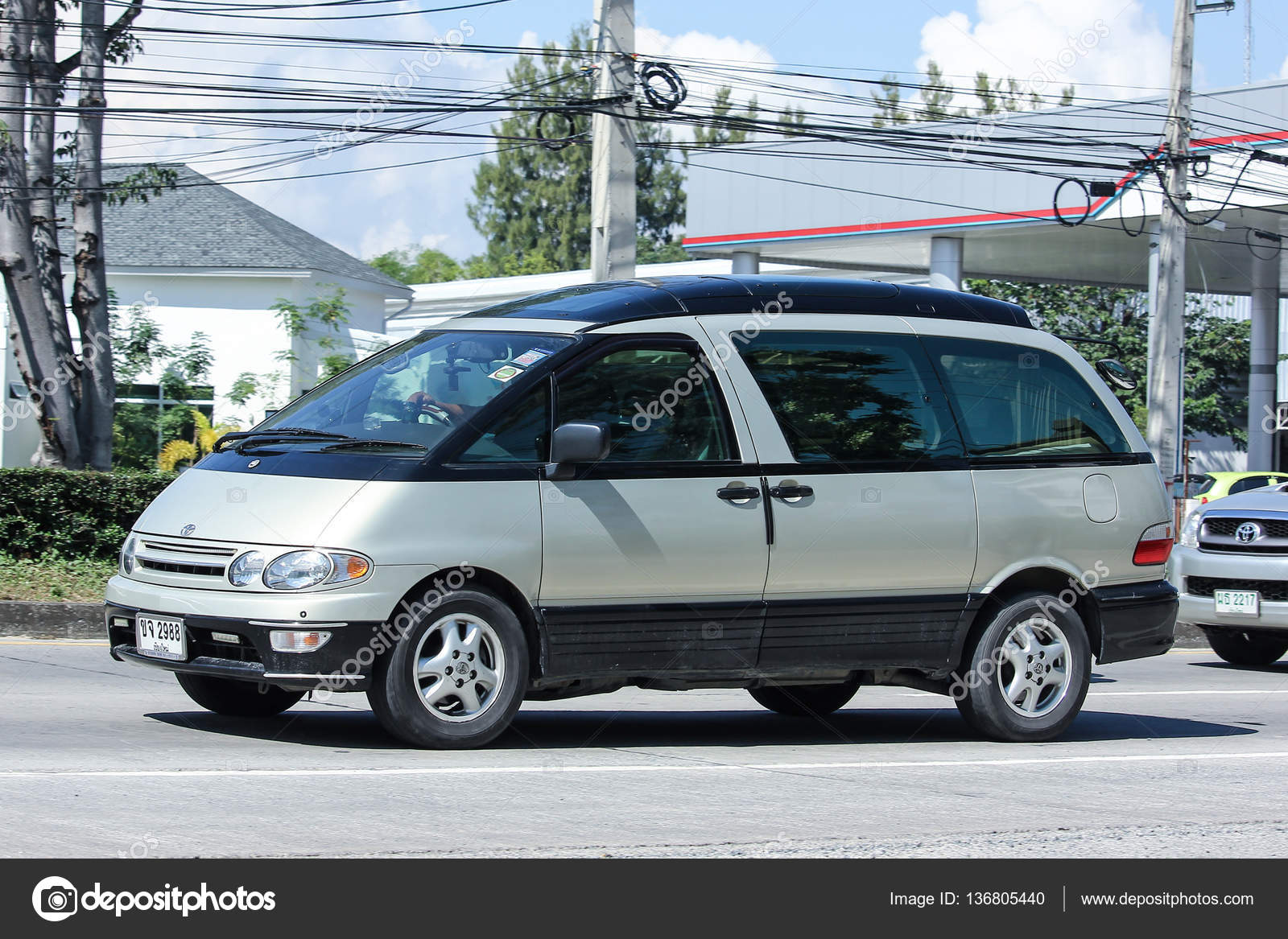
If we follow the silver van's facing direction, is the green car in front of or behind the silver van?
behind

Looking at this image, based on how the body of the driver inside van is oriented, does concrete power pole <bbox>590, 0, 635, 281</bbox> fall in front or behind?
behind

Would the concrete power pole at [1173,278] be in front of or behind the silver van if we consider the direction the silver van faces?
behind

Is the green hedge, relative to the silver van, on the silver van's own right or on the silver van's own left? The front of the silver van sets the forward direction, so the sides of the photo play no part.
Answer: on the silver van's own right

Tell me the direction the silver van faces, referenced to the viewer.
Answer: facing the viewer and to the left of the viewer

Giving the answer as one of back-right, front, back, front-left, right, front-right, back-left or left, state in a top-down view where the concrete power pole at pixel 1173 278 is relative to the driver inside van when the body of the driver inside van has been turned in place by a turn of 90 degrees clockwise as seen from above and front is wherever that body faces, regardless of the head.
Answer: right

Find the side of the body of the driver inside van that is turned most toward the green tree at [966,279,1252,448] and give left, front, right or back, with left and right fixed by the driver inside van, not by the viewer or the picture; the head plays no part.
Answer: back

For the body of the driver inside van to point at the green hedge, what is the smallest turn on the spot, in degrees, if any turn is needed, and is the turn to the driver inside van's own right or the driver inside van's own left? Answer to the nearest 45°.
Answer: approximately 90° to the driver inside van's own right

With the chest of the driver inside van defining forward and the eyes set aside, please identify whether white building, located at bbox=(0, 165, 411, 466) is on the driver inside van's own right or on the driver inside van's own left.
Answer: on the driver inside van's own right

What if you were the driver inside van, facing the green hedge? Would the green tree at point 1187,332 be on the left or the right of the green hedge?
right
